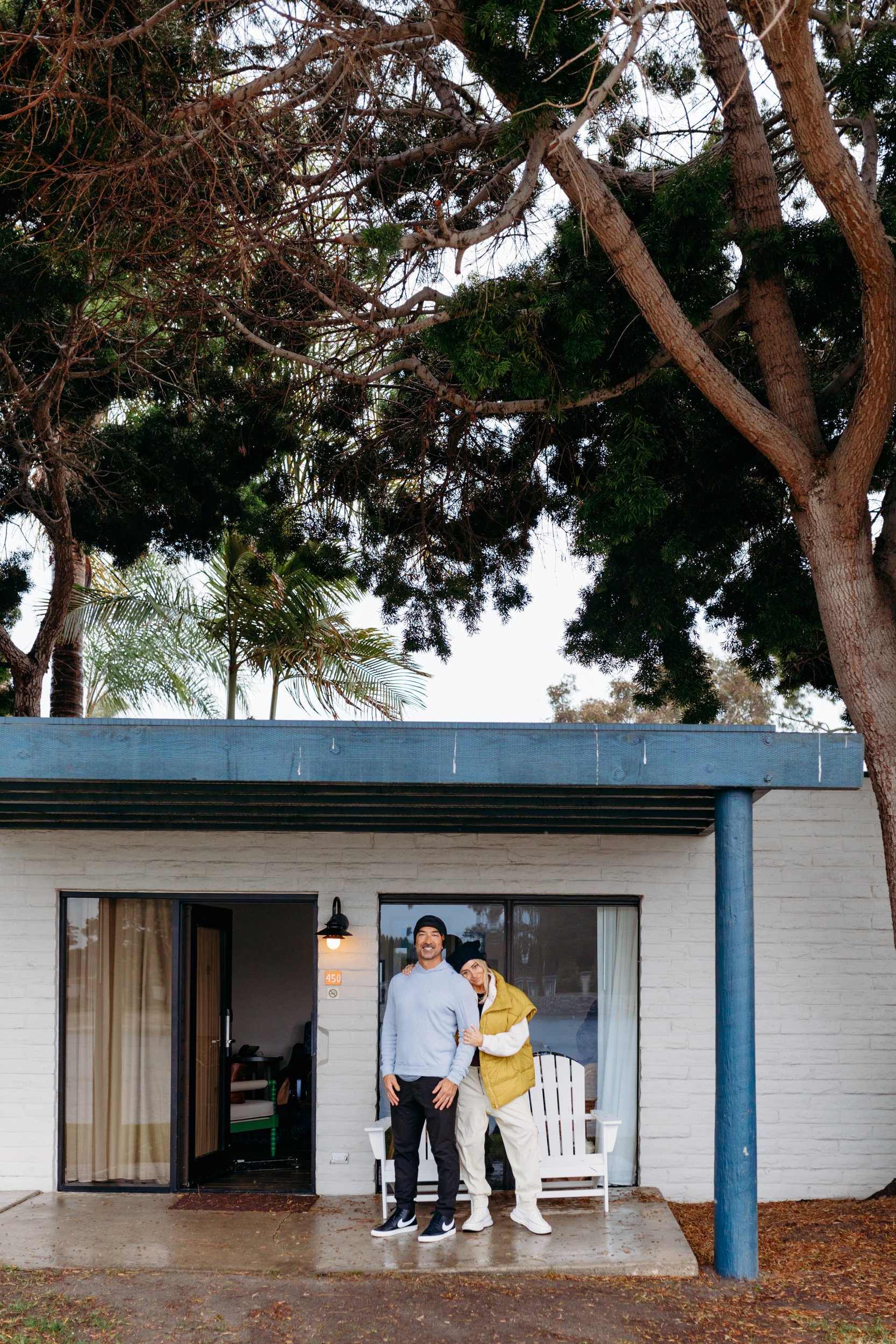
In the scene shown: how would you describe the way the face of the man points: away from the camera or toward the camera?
toward the camera

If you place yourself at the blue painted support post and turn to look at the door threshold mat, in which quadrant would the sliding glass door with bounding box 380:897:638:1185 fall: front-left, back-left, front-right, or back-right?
front-right

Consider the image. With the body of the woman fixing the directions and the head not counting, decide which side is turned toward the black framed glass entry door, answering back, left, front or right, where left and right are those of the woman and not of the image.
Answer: right

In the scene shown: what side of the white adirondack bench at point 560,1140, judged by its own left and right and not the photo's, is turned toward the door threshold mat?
right

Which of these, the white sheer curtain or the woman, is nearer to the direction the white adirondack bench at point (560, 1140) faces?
the woman

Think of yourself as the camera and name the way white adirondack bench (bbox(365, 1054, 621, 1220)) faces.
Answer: facing the viewer

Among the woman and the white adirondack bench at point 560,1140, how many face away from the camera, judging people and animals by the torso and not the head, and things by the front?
0

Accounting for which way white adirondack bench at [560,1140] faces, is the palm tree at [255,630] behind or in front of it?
behind

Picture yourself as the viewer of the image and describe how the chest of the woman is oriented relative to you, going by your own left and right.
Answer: facing the viewer and to the left of the viewer
